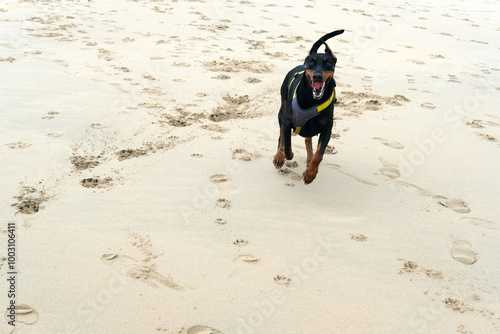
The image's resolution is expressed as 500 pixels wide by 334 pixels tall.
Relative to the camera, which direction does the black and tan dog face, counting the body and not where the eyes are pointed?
toward the camera
